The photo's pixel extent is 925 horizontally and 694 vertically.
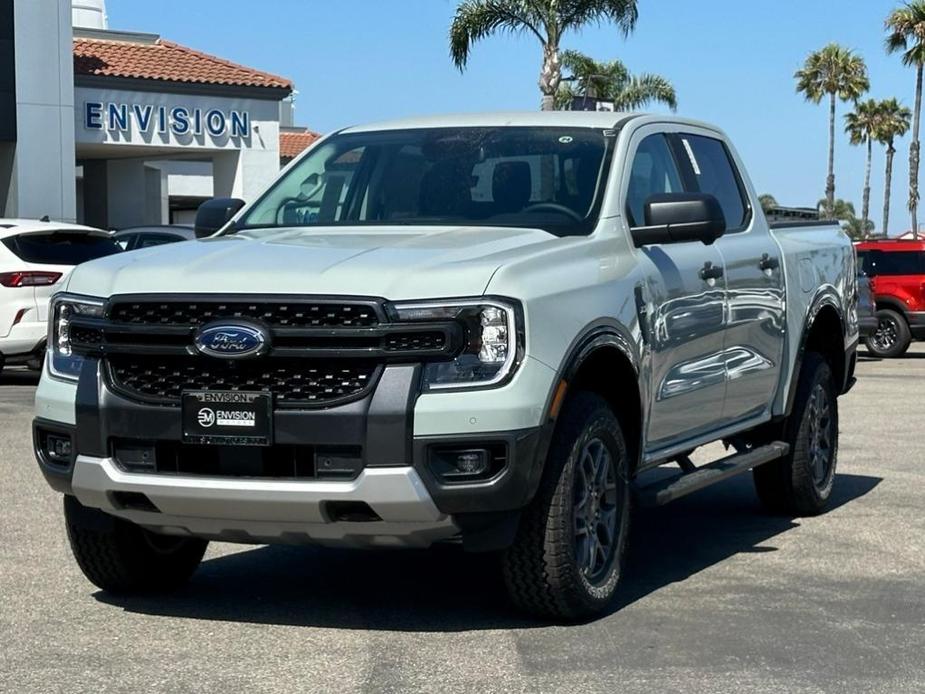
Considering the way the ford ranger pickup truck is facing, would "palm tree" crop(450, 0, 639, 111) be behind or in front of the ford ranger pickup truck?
behind

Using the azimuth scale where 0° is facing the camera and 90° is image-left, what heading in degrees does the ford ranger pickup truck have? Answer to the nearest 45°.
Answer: approximately 45°

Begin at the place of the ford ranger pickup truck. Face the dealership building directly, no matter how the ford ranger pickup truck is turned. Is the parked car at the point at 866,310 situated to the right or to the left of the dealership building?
right
